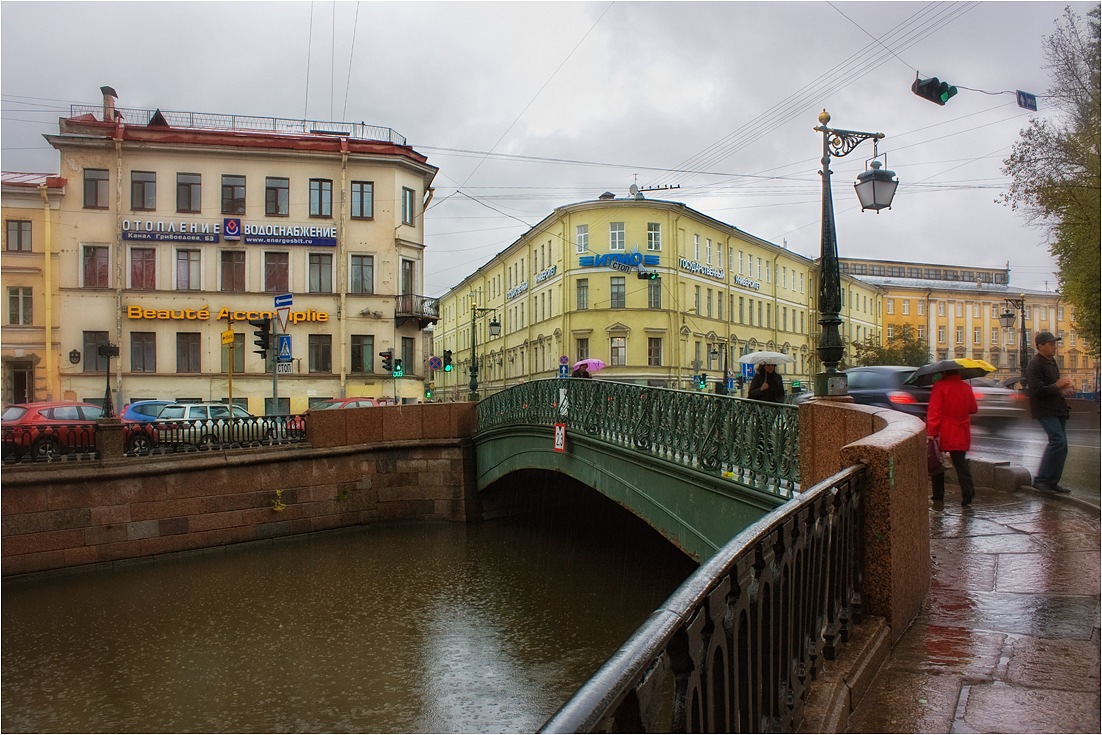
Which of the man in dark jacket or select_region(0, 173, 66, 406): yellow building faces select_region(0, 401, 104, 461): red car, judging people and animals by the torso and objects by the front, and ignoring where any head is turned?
the yellow building

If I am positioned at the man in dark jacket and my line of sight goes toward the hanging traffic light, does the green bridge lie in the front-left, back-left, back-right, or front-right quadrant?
front-left

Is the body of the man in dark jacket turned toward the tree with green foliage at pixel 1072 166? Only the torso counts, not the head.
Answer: no

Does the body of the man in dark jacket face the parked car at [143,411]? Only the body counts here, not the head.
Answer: no

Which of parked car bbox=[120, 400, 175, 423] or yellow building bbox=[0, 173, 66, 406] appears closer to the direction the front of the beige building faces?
the parked car

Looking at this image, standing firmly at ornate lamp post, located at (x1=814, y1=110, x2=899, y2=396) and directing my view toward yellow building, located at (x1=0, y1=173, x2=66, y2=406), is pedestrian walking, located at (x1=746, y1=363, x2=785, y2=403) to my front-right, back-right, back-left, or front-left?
front-right

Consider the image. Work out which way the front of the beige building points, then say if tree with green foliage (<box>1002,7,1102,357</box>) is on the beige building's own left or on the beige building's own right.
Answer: on the beige building's own left

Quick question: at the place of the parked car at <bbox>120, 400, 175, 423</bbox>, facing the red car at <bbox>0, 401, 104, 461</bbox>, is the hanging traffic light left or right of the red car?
left

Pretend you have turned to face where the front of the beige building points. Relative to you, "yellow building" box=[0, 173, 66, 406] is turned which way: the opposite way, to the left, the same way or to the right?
the same way

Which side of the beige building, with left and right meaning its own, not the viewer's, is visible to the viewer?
front

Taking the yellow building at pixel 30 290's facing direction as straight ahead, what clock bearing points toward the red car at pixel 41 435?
The red car is roughly at 12 o'clock from the yellow building.

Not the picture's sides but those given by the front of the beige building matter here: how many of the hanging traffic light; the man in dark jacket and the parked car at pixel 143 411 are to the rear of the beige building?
0

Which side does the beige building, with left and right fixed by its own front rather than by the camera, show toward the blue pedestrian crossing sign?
front

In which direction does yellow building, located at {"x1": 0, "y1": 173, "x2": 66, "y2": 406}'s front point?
toward the camera

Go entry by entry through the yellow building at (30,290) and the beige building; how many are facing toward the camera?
2
